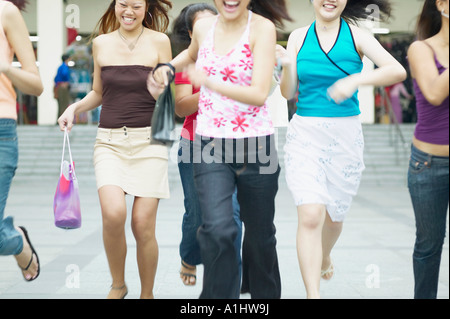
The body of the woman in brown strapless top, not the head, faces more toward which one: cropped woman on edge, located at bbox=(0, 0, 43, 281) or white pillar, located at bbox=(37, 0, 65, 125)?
the cropped woman on edge

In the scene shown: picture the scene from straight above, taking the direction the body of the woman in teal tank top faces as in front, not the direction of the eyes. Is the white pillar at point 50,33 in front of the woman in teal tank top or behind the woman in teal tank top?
behind

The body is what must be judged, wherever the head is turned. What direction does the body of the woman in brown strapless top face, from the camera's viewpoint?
toward the camera

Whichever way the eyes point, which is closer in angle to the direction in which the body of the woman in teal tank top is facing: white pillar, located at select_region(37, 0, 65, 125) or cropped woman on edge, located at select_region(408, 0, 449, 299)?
the cropped woman on edge

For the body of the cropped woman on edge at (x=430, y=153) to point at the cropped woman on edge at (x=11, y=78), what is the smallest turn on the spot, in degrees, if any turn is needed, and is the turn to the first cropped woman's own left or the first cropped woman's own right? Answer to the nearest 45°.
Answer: approximately 135° to the first cropped woman's own right

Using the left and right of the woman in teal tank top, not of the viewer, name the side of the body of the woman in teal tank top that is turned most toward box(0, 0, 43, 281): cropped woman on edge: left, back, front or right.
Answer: right

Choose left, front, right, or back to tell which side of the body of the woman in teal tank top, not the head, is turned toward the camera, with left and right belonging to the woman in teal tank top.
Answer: front

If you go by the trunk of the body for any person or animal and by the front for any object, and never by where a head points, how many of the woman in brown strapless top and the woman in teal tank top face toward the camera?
2

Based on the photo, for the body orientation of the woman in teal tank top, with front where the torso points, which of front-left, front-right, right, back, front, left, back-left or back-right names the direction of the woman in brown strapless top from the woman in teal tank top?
right

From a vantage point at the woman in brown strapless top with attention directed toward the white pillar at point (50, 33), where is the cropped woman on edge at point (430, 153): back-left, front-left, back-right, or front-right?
back-right

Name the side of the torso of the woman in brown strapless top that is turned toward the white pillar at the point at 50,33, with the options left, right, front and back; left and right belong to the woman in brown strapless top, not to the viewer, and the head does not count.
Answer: back
